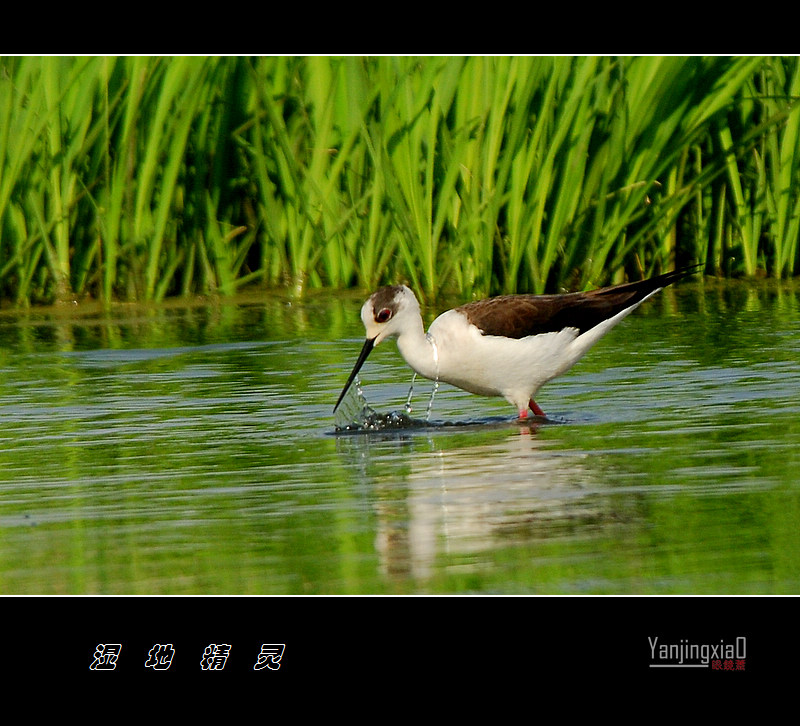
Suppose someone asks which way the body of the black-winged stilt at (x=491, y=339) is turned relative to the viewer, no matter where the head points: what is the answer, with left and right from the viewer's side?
facing to the left of the viewer
